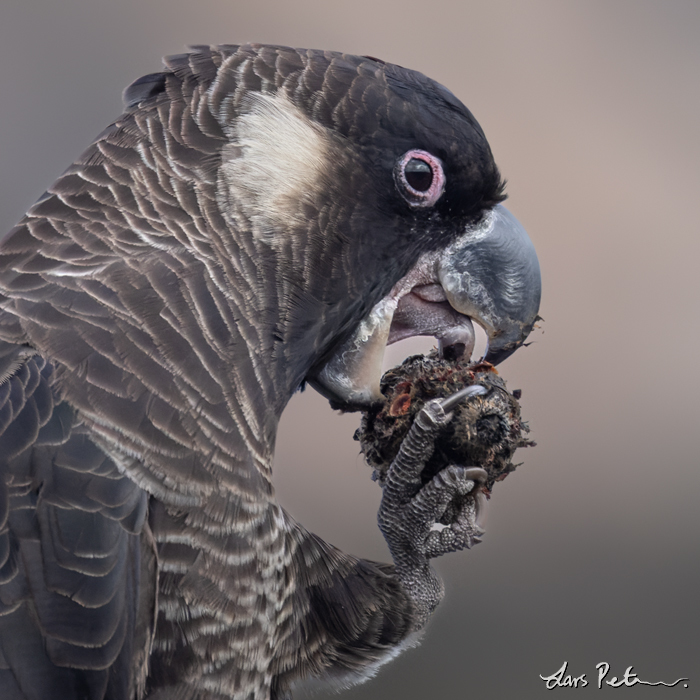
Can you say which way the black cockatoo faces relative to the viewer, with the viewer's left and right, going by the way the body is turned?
facing to the right of the viewer
